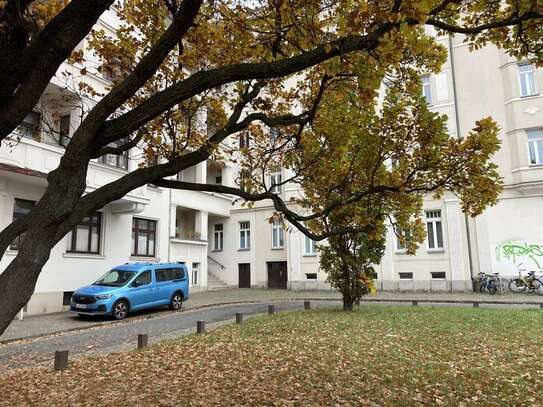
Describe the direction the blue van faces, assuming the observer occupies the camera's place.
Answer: facing the viewer and to the left of the viewer

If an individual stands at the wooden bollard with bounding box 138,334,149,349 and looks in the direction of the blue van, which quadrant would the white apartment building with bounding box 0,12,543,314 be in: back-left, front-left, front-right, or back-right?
front-right

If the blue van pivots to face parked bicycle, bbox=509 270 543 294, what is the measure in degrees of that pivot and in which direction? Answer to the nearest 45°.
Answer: approximately 135° to its left

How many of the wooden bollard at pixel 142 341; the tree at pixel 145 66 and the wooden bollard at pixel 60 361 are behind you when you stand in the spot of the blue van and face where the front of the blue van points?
0

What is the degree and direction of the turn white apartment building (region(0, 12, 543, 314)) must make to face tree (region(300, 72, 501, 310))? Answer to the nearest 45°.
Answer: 0° — it already faces it

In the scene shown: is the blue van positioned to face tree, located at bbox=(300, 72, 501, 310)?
no

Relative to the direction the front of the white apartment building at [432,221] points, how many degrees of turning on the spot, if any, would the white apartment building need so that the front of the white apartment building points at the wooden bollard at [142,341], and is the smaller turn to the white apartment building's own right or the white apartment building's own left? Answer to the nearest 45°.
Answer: approximately 45° to the white apartment building's own right

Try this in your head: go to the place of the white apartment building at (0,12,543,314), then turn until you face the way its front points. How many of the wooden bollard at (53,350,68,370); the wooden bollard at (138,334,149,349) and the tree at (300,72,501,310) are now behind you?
0

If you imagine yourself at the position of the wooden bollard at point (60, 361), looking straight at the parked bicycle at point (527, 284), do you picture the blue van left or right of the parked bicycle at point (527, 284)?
left

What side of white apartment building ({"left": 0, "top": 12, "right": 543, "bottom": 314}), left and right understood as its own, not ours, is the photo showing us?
front

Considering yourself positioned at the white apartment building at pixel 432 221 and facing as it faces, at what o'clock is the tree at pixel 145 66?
The tree is roughly at 1 o'clock from the white apartment building.

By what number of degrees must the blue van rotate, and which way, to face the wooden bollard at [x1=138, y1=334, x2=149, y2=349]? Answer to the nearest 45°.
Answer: approximately 45° to its left

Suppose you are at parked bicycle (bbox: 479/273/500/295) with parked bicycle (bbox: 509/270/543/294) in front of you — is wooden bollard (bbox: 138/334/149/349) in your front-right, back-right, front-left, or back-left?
back-right
